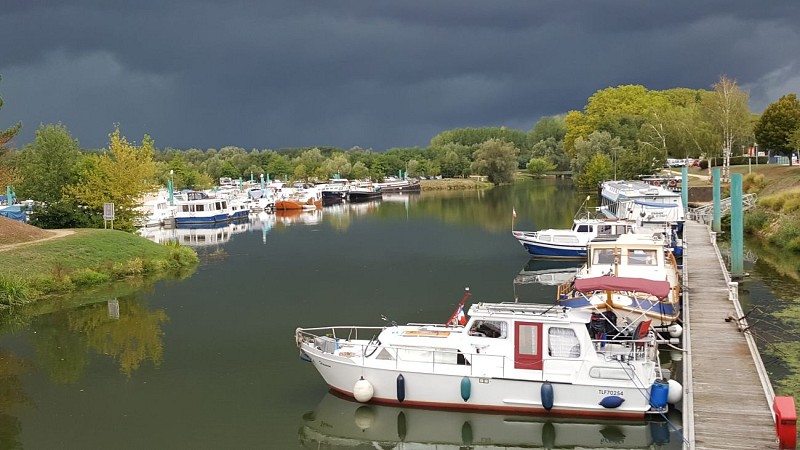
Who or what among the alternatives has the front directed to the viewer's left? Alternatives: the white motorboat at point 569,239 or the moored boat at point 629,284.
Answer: the white motorboat

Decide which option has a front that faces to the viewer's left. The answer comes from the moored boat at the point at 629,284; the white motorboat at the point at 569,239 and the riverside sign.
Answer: the white motorboat

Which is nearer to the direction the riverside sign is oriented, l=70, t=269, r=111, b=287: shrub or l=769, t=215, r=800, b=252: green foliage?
the shrub

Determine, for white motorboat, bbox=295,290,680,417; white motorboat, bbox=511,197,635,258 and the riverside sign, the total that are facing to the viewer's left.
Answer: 2

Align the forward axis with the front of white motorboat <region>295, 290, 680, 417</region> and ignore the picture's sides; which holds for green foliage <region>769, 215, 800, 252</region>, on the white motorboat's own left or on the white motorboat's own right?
on the white motorboat's own right

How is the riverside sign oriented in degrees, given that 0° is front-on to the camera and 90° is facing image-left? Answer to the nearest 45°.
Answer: approximately 0°

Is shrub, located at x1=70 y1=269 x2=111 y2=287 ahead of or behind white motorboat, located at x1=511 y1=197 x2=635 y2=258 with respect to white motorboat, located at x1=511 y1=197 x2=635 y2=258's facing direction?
ahead

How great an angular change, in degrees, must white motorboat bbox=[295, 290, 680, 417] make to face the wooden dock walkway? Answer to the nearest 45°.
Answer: approximately 180°

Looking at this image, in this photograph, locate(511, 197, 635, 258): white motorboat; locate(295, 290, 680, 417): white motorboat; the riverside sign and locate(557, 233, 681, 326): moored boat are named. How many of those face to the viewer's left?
2

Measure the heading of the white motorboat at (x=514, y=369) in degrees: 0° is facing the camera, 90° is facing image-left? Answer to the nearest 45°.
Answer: approximately 90°

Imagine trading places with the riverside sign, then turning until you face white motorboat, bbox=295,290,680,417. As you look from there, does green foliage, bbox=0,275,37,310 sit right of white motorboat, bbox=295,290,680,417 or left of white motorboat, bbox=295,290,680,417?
right

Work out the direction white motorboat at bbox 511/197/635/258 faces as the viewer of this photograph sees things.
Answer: facing to the left of the viewer

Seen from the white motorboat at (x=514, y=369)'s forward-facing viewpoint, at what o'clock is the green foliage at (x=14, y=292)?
The green foliage is roughly at 1 o'clock from the white motorboat.
